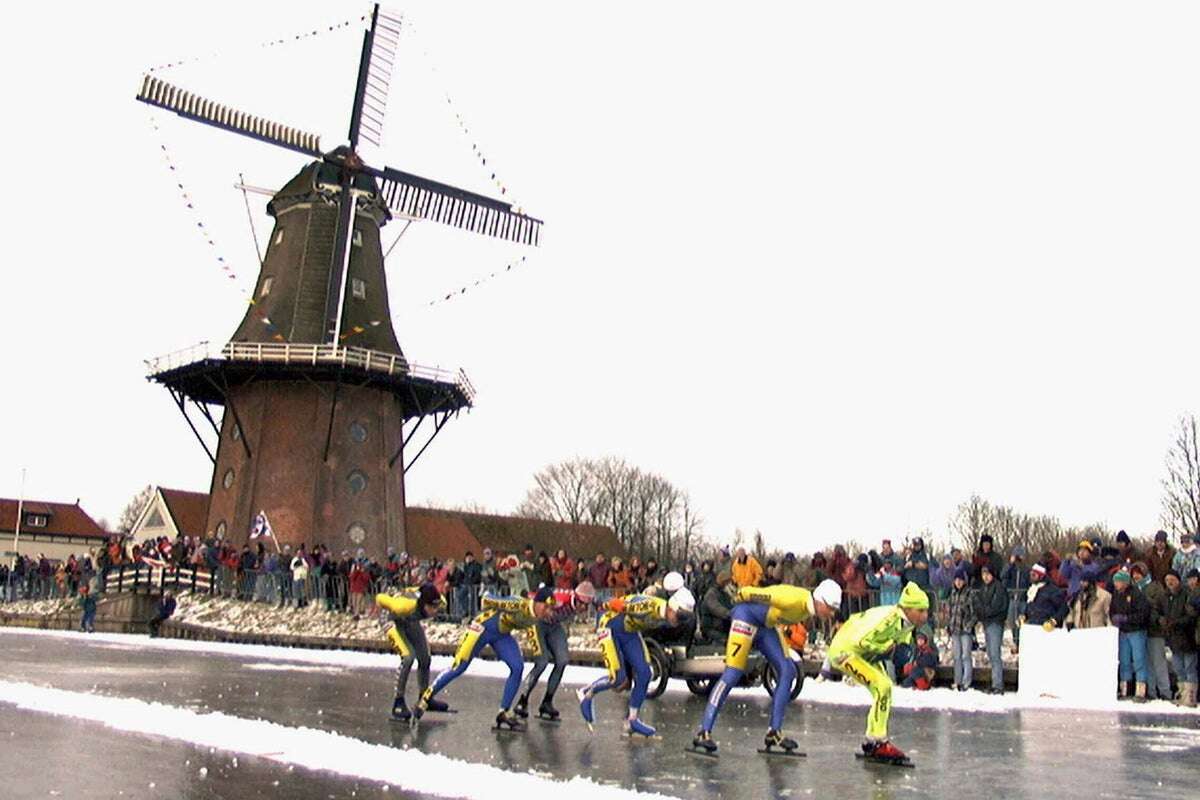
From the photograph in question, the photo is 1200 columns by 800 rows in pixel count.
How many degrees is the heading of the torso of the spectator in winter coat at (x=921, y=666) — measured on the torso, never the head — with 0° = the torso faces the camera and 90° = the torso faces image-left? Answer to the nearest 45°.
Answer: approximately 45°

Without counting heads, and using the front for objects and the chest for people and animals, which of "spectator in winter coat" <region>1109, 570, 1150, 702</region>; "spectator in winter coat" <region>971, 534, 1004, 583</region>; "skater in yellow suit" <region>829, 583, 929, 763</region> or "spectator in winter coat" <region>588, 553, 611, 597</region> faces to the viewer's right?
the skater in yellow suit

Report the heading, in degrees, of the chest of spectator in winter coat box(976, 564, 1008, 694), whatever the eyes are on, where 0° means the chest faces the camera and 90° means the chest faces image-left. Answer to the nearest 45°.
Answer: approximately 45°

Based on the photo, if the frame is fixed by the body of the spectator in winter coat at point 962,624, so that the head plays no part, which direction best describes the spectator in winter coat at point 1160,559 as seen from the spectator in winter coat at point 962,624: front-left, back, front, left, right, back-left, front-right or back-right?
back-left

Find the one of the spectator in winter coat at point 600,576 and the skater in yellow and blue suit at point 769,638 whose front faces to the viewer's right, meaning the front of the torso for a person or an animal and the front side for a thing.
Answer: the skater in yellow and blue suit

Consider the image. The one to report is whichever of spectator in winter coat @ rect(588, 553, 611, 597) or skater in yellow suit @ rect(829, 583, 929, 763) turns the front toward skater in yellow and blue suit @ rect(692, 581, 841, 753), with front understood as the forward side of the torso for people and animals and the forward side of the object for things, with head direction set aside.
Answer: the spectator in winter coat

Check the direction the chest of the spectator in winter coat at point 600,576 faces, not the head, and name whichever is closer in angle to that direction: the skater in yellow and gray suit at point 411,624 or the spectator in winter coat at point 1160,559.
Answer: the skater in yellow and gray suit

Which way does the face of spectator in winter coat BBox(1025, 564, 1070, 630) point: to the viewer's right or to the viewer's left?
to the viewer's left

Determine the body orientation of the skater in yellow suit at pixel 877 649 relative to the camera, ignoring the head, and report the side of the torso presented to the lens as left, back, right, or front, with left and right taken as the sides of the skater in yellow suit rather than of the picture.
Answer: right
